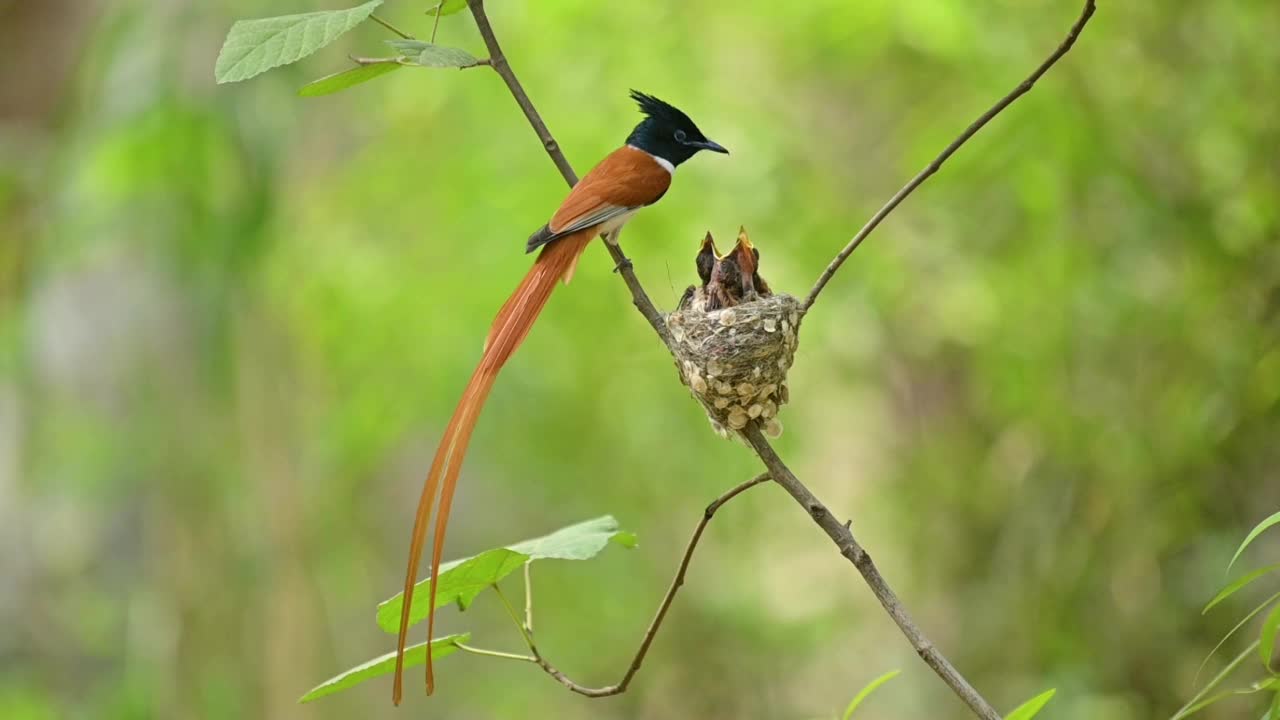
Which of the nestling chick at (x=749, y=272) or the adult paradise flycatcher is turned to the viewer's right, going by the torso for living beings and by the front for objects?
the adult paradise flycatcher

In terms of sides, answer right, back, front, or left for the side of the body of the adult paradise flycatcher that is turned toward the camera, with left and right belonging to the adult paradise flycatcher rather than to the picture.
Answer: right
